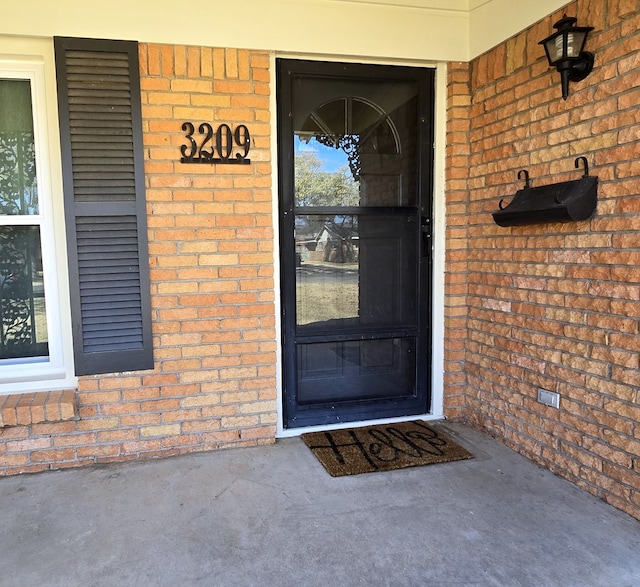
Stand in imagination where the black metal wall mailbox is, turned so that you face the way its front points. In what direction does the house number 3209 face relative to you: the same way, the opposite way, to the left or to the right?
to the left

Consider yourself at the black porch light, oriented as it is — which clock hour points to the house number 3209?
The house number 3209 is roughly at 1 o'clock from the black porch light.

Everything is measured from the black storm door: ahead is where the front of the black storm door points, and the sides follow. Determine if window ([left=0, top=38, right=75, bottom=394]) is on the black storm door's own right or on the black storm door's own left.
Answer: on the black storm door's own right

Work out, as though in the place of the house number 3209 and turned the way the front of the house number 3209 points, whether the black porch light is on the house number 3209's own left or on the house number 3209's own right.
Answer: on the house number 3209's own left

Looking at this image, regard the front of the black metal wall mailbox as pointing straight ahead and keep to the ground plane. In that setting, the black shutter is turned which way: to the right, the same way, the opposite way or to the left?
to the left

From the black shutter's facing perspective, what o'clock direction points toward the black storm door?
The black storm door is roughly at 9 o'clock from the black shutter.

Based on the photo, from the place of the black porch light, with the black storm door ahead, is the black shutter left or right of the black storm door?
left

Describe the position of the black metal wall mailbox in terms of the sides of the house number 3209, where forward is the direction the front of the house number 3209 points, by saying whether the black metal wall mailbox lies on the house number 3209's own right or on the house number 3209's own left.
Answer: on the house number 3209's own left

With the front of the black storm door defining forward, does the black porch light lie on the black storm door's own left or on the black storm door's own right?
on the black storm door's own left

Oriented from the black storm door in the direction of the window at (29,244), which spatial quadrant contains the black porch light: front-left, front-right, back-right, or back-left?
back-left
